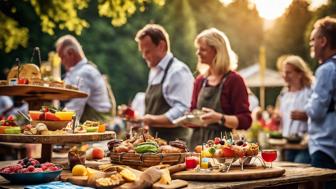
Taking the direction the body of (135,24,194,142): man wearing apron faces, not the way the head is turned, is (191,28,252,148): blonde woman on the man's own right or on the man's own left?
on the man's own left

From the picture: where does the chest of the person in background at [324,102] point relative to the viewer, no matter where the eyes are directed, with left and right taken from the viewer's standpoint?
facing to the left of the viewer

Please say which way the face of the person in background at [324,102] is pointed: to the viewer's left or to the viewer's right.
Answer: to the viewer's left
